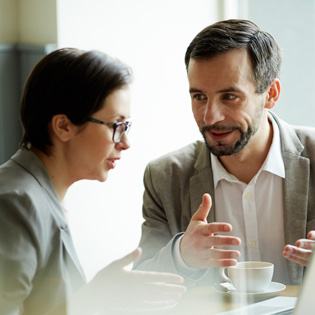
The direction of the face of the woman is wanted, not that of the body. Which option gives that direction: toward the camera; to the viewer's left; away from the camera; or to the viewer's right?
to the viewer's right

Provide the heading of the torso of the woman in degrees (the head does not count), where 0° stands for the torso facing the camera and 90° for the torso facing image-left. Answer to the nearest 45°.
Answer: approximately 270°
